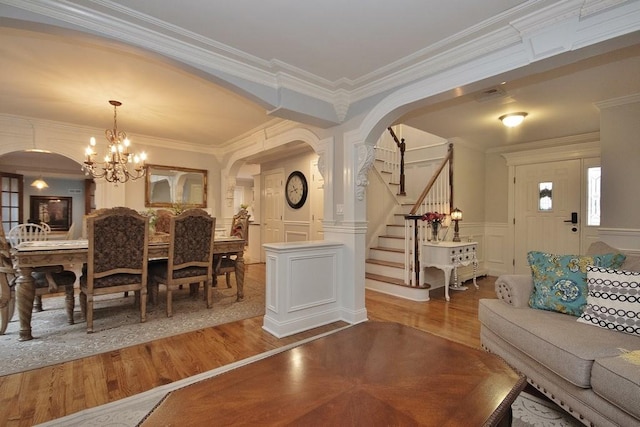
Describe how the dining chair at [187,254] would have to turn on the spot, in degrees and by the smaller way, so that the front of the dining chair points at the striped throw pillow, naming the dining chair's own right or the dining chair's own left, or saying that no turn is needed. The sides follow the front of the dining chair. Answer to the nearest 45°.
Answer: approximately 180°

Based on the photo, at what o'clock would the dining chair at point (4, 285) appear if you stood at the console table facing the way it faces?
The dining chair is roughly at 3 o'clock from the console table.

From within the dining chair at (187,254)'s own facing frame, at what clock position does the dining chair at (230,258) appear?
the dining chair at (230,258) is roughly at 3 o'clock from the dining chair at (187,254).

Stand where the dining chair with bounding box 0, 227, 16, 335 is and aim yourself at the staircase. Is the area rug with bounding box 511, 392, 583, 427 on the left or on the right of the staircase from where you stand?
right

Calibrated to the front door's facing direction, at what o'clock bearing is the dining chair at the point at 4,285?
The dining chair is roughly at 1 o'clock from the front door.

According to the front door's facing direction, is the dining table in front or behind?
in front

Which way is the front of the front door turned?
toward the camera

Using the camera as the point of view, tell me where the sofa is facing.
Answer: facing the viewer and to the left of the viewer

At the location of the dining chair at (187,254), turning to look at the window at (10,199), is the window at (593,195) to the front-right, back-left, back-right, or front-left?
back-right

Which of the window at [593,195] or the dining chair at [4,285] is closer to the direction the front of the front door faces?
the dining chair

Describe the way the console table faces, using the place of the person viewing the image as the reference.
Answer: facing the viewer and to the right of the viewer

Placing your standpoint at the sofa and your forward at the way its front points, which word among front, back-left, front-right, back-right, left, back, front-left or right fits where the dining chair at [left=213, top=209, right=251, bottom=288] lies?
front-right

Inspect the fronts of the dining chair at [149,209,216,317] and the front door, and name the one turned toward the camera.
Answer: the front door

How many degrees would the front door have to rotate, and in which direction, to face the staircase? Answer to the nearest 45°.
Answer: approximately 45° to its right

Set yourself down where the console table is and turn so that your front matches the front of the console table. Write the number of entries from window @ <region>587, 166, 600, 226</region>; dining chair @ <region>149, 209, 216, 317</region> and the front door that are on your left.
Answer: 2

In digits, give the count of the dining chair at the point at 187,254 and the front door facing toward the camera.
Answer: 1

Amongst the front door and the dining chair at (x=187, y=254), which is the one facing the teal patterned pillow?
the front door

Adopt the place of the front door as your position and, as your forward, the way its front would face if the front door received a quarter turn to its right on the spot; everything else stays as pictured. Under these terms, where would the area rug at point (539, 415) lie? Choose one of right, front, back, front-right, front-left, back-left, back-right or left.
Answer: left

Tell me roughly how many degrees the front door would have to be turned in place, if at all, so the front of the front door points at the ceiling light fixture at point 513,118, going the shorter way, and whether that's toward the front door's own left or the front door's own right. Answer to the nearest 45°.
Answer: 0° — it already faces it

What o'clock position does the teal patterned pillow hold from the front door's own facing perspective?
The teal patterned pillow is roughly at 12 o'clock from the front door.

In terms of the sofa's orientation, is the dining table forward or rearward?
forward
